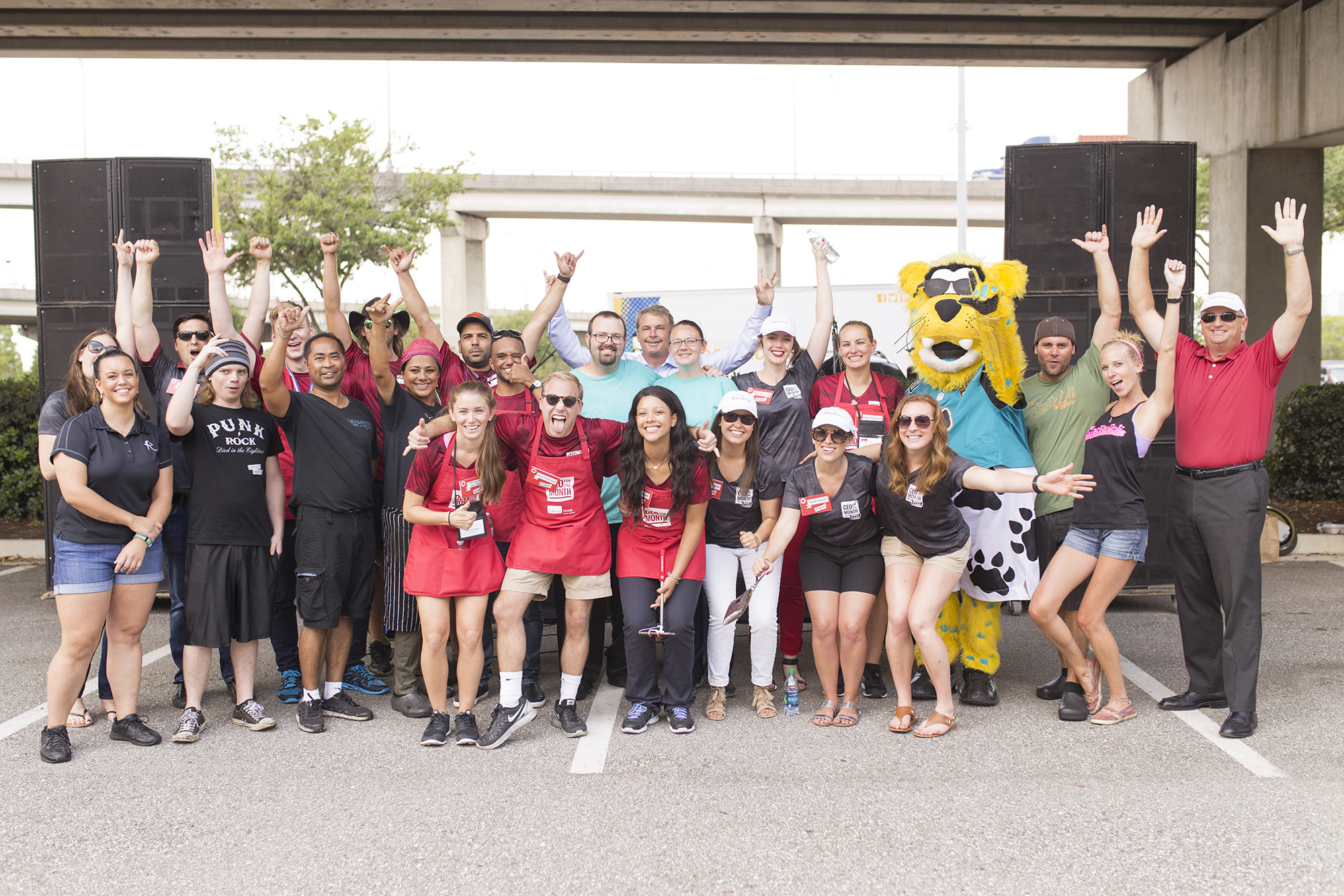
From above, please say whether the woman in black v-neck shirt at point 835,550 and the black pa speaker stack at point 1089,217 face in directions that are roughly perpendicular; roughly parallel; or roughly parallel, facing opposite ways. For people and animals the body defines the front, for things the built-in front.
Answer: roughly parallel

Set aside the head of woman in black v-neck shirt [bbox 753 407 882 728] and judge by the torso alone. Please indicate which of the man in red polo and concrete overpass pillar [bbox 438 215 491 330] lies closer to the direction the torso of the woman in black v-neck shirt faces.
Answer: the man in red polo

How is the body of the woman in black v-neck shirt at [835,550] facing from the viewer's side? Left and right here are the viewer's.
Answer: facing the viewer

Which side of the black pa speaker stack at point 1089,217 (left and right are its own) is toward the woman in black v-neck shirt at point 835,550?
front

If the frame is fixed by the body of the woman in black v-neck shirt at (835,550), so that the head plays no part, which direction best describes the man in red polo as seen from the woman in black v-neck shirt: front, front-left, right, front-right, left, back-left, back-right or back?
left

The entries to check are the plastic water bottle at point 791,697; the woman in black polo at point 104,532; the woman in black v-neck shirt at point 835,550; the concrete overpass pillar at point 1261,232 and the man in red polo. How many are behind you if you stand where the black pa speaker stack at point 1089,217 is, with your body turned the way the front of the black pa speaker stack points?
1

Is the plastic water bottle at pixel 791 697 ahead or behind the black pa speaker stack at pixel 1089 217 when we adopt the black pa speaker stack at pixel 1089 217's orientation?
ahead

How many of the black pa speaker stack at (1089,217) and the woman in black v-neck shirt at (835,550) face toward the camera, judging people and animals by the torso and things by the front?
2

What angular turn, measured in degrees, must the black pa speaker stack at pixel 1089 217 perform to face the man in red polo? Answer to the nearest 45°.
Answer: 0° — it already faces them

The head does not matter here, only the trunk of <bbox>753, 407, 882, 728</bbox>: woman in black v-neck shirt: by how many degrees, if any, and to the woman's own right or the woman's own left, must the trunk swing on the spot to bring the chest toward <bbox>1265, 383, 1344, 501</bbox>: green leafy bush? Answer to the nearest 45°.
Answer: approximately 135° to the woman's own left

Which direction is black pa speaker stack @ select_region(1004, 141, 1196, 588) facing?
toward the camera

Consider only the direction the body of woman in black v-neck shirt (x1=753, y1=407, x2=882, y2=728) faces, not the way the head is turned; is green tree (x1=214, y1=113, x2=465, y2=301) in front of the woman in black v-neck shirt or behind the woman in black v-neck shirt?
behind

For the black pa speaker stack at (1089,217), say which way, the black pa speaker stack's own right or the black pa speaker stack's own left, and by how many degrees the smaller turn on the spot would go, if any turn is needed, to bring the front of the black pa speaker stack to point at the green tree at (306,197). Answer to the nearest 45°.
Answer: approximately 135° to the black pa speaker stack's own right
